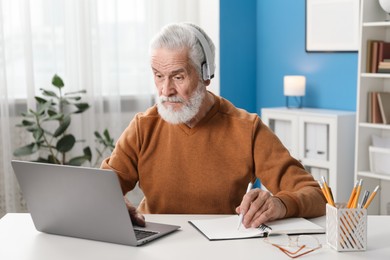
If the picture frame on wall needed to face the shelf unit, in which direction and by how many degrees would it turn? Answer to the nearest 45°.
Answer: approximately 45° to its left

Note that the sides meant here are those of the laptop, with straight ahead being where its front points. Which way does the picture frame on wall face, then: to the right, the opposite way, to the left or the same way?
the opposite way

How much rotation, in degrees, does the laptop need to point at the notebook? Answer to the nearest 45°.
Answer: approximately 45° to its right

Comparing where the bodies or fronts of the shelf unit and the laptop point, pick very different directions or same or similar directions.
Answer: very different directions

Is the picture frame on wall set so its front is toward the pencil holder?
yes

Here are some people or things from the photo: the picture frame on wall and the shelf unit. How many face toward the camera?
2

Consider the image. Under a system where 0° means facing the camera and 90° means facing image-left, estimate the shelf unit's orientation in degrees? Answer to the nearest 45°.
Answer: approximately 0°

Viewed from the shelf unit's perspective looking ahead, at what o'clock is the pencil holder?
The pencil holder is roughly at 12 o'clock from the shelf unit.

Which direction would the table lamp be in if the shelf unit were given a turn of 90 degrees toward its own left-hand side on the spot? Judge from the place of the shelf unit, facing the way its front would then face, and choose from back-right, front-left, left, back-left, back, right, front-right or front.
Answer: back-left
